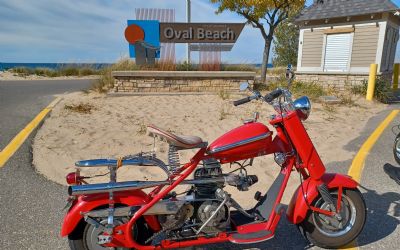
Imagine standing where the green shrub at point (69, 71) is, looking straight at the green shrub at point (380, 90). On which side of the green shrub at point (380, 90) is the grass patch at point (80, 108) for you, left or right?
right

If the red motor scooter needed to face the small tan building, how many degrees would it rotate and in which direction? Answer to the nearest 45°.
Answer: approximately 45° to its left

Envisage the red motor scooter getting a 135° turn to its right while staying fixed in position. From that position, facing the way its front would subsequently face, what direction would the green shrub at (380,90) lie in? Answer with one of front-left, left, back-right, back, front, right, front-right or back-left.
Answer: back

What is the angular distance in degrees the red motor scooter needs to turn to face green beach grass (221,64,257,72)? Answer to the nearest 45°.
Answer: approximately 90° to its left

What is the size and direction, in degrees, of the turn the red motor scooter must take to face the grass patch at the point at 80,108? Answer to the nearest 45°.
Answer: approximately 135° to its left

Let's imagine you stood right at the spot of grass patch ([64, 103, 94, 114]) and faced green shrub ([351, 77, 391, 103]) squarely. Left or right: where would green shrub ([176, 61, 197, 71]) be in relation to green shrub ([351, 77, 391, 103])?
left

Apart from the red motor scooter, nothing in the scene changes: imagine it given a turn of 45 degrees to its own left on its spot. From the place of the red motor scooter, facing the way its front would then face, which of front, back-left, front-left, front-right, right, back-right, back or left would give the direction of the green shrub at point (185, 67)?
front-left

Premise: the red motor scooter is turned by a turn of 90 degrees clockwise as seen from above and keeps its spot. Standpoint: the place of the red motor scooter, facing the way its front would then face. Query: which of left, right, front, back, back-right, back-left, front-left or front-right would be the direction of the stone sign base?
back

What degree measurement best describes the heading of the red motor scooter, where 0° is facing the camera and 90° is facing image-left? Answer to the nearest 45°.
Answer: approximately 270°

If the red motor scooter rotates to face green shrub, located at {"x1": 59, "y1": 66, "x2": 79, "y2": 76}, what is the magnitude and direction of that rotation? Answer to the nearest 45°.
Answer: approximately 135° to its left

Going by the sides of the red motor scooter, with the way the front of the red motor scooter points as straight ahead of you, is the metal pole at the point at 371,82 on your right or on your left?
on your left
